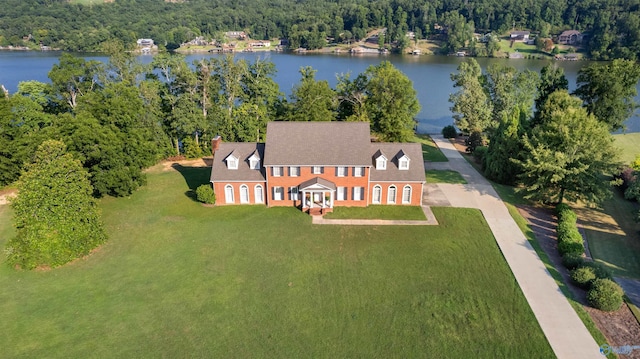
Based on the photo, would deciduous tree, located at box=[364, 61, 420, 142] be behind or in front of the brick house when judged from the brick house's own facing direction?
behind

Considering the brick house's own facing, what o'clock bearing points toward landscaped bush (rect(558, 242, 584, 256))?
The landscaped bush is roughly at 10 o'clock from the brick house.

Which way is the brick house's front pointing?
toward the camera

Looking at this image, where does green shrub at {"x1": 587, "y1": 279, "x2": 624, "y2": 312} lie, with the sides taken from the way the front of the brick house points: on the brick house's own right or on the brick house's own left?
on the brick house's own left

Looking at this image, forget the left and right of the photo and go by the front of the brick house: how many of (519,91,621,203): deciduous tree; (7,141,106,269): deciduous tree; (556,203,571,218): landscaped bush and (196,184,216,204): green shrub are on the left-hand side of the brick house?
2

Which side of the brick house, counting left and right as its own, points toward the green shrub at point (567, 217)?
left

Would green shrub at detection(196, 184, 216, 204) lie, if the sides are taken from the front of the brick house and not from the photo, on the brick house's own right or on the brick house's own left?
on the brick house's own right

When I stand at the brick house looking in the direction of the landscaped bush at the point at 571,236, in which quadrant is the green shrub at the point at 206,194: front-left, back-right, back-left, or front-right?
back-right

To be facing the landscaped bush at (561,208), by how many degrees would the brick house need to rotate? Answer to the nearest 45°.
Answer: approximately 90° to its left

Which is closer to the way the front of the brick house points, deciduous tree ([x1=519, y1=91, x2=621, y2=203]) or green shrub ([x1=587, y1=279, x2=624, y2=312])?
the green shrub

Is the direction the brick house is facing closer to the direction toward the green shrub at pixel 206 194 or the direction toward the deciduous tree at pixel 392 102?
the green shrub

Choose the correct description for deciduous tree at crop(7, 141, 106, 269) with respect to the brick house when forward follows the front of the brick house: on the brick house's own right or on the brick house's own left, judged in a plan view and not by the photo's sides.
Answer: on the brick house's own right

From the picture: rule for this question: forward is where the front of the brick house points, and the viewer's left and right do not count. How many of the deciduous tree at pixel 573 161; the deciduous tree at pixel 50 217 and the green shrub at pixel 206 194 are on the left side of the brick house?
1

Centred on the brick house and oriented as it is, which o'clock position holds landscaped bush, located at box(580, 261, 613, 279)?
The landscaped bush is roughly at 10 o'clock from the brick house.

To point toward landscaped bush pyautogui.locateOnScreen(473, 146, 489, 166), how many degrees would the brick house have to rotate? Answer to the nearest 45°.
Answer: approximately 135° to its left

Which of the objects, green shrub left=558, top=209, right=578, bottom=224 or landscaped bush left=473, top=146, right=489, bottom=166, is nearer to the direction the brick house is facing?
the green shrub
